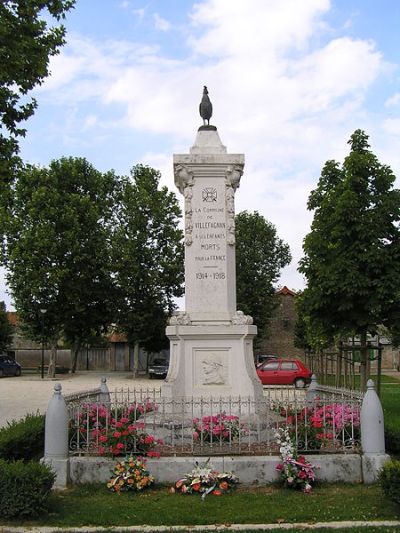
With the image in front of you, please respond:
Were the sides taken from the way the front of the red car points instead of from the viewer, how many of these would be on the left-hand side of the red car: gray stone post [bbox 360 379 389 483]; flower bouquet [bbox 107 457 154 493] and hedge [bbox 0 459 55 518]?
3

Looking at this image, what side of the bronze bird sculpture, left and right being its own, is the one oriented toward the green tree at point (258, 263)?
back

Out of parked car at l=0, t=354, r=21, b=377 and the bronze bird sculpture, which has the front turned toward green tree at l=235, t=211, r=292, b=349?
the parked car

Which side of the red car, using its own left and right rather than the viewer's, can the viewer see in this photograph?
left

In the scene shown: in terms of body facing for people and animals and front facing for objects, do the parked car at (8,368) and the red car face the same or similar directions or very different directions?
very different directions

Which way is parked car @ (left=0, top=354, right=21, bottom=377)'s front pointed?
to the viewer's right

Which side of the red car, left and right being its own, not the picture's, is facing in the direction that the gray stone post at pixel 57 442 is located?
left

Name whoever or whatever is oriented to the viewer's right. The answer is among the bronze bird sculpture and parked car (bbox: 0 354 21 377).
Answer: the parked car
